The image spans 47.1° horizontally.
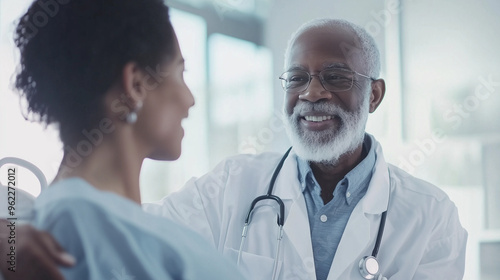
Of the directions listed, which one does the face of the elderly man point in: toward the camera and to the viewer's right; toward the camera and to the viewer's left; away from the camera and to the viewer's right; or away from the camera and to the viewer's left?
toward the camera and to the viewer's left

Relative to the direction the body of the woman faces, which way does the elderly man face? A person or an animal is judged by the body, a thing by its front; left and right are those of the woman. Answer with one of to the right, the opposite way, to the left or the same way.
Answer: the opposite way

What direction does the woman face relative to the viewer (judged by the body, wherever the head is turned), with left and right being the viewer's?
facing away from the viewer and to the right of the viewer

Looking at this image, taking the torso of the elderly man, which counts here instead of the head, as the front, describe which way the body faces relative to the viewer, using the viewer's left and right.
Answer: facing the viewer and to the left of the viewer

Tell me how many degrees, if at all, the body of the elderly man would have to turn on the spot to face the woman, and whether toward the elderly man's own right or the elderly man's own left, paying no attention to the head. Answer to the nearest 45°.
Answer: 0° — they already face them

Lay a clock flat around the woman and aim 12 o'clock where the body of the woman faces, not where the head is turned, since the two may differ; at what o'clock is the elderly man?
The elderly man is roughly at 12 o'clock from the woman.
